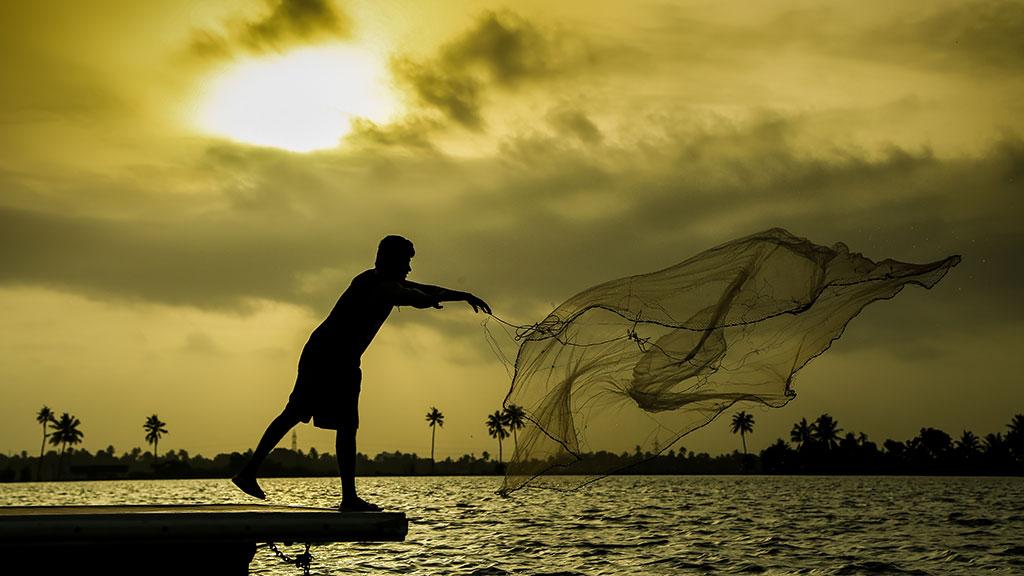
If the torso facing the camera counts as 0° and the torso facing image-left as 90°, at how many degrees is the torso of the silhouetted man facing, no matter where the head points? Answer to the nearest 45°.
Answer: approximately 270°

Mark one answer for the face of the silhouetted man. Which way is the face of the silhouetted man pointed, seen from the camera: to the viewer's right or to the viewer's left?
to the viewer's right
